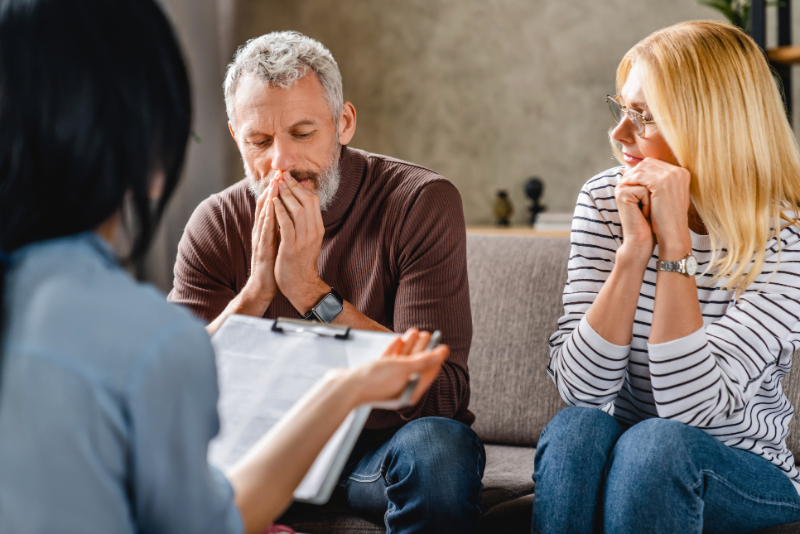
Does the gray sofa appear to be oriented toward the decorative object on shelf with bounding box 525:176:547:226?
no

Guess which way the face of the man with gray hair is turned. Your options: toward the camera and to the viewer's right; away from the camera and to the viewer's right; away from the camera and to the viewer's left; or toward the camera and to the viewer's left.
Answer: toward the camera and to the viewer's left

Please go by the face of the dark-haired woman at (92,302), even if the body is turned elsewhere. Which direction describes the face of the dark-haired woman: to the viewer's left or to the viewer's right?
to the viewer's right

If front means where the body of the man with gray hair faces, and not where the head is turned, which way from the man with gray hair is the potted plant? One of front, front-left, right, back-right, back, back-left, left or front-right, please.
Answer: back

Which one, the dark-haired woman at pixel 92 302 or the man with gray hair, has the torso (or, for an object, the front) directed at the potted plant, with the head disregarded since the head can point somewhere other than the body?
the dark-haired woman

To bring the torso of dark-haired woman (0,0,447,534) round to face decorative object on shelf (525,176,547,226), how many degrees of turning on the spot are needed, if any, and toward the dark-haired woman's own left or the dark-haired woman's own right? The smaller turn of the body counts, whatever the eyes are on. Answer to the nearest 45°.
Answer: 0° — they already face it

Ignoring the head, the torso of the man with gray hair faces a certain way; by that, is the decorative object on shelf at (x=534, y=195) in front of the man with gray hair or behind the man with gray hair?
behind

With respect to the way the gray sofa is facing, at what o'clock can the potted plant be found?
The potted plant is roughly at 7 o'clock from the gray sofa.

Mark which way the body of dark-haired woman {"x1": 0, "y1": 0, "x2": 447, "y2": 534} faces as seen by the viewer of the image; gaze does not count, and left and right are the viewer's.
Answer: facing away from the viewer and to the right of the viewer

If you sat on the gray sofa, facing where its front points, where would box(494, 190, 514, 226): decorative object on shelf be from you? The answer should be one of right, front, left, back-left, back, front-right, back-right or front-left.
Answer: back

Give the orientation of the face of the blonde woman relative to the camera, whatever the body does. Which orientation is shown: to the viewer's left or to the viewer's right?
to the viewer's left

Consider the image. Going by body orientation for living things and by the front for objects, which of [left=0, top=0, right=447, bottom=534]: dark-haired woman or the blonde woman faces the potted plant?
the dark-haired woman

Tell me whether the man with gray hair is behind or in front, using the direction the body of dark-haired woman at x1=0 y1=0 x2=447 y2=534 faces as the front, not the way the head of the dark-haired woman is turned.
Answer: in front

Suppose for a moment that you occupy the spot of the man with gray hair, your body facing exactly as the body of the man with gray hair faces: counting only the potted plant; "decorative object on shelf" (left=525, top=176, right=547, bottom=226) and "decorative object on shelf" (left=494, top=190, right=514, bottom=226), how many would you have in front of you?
0

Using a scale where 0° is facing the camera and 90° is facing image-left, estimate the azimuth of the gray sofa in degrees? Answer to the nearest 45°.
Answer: approximately 0°

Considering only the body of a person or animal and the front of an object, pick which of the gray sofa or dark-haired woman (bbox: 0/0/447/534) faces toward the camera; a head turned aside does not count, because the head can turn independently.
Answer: the gray sofa

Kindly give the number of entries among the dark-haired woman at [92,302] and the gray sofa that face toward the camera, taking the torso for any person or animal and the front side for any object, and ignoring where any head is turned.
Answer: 1

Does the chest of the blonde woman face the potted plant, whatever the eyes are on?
no

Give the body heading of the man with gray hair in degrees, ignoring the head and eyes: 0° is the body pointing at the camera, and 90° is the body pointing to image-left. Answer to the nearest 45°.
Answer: approximately 45°
